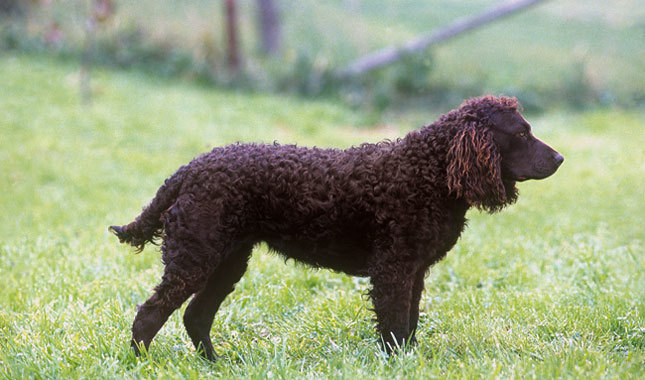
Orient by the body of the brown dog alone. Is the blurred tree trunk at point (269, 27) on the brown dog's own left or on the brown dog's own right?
on the brown dog's own left

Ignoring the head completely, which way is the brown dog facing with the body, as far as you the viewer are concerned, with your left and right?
facing to the right of the viewer

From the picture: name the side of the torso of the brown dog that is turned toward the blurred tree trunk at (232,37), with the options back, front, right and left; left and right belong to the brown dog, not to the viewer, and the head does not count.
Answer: left

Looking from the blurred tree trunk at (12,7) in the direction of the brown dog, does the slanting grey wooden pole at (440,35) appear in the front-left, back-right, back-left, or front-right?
front-left

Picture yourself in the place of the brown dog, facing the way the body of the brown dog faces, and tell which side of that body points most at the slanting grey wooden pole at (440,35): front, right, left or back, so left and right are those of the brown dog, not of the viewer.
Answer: left

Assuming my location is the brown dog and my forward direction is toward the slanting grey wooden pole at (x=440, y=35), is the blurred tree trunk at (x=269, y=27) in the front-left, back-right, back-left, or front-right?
front-left

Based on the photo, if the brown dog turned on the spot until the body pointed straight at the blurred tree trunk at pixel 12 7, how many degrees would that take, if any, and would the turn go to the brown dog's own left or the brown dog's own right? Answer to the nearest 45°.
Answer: approximately 135° to the brown dog's own left

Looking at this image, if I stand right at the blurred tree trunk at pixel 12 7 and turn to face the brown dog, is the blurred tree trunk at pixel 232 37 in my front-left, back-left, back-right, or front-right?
front-left
